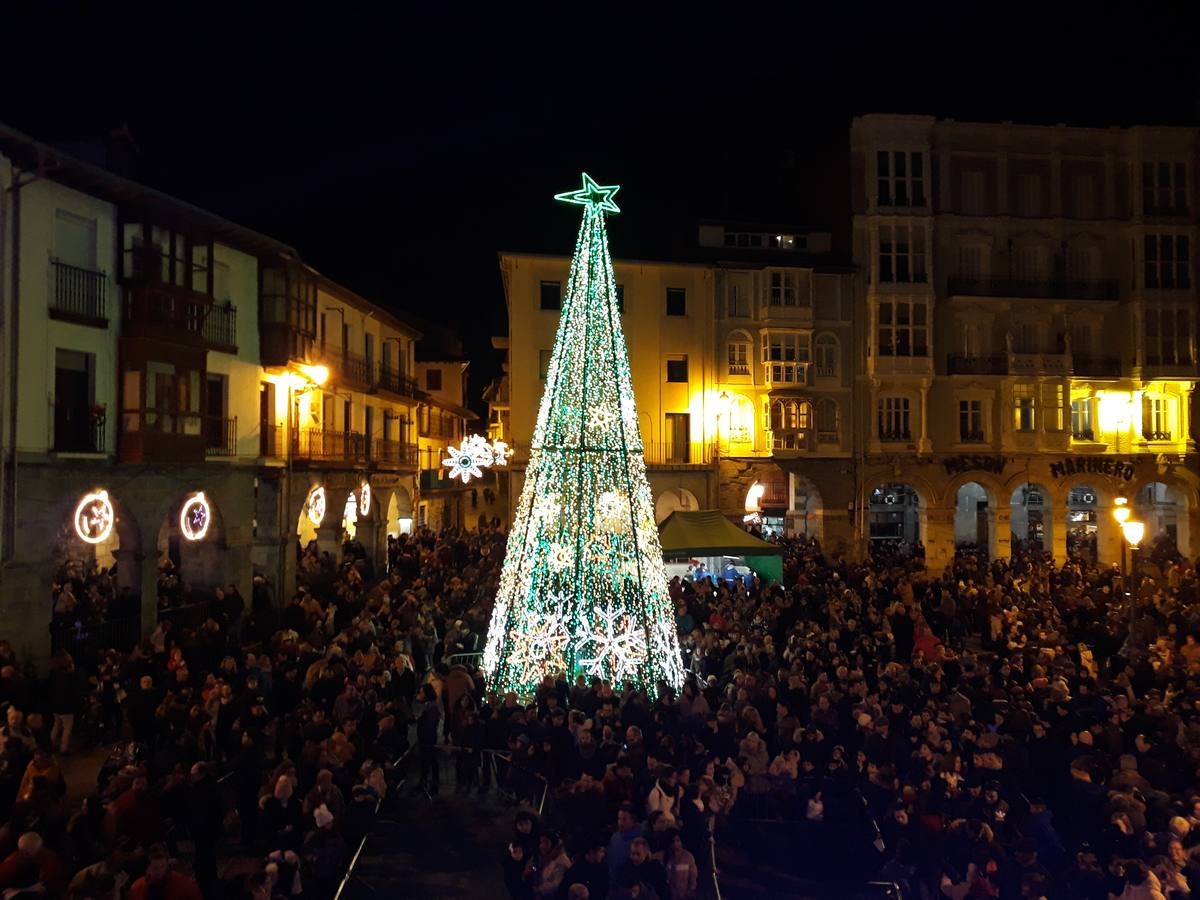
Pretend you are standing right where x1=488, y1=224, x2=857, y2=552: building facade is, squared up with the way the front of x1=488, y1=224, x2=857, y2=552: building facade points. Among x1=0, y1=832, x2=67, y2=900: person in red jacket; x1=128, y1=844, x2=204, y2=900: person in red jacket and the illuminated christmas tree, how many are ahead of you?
3

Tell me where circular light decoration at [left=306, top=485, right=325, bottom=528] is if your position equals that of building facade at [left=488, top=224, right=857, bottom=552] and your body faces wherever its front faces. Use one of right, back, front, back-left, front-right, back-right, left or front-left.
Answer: front-right

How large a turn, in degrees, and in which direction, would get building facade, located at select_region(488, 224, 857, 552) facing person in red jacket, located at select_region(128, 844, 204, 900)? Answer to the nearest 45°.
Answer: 0° — it already faces them

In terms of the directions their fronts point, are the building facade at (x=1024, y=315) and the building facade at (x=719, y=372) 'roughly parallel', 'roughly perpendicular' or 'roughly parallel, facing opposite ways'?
roughly parallel

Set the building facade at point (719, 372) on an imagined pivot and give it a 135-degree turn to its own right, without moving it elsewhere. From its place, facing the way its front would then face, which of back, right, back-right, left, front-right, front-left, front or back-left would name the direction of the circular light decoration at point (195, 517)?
left

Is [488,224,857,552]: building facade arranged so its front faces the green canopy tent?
yes

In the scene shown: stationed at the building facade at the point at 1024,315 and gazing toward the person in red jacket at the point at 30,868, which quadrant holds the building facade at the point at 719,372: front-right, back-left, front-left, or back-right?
front-right

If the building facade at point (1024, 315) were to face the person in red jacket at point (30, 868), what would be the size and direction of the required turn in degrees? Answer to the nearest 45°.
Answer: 0° — it already faces them

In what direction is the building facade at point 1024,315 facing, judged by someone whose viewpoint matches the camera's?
facing the viewer

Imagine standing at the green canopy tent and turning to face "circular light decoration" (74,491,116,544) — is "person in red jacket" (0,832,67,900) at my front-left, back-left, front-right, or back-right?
front-left

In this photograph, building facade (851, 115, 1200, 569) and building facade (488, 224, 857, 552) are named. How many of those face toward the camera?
2
